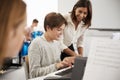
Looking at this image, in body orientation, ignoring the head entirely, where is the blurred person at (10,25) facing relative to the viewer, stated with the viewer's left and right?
facing to the right of the viewer

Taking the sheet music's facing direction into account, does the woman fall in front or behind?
behind

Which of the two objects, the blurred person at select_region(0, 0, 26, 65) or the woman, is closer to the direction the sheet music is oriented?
the blurred person

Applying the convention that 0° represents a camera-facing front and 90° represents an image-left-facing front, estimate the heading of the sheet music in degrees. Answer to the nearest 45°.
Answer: approximately 0°

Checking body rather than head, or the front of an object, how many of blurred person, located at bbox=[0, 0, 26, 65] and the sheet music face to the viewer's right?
1
